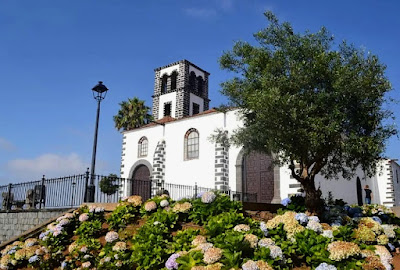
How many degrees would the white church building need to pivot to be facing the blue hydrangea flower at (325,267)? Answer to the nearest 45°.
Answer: approximately 45° to its left

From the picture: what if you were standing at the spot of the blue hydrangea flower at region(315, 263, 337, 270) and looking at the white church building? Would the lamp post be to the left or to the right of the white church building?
left

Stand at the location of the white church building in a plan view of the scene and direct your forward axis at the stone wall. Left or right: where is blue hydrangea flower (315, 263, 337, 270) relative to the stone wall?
left

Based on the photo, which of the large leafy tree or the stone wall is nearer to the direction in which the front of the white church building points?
the stone wall

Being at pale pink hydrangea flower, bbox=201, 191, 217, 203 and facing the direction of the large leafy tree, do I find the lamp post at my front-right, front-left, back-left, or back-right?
back-left

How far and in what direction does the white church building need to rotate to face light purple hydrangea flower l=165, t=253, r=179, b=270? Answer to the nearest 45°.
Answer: approximately 45° to its left

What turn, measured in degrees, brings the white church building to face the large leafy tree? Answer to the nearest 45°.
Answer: approximately 90° to its left

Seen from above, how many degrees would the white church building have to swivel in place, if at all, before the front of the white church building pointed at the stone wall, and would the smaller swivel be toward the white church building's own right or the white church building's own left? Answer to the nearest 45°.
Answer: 0° — it already faces it

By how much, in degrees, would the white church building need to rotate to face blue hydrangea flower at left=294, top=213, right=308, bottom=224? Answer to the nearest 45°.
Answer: approximately 45° to its left

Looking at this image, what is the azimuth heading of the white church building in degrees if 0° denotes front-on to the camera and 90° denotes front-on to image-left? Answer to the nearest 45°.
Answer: approximately 45°
